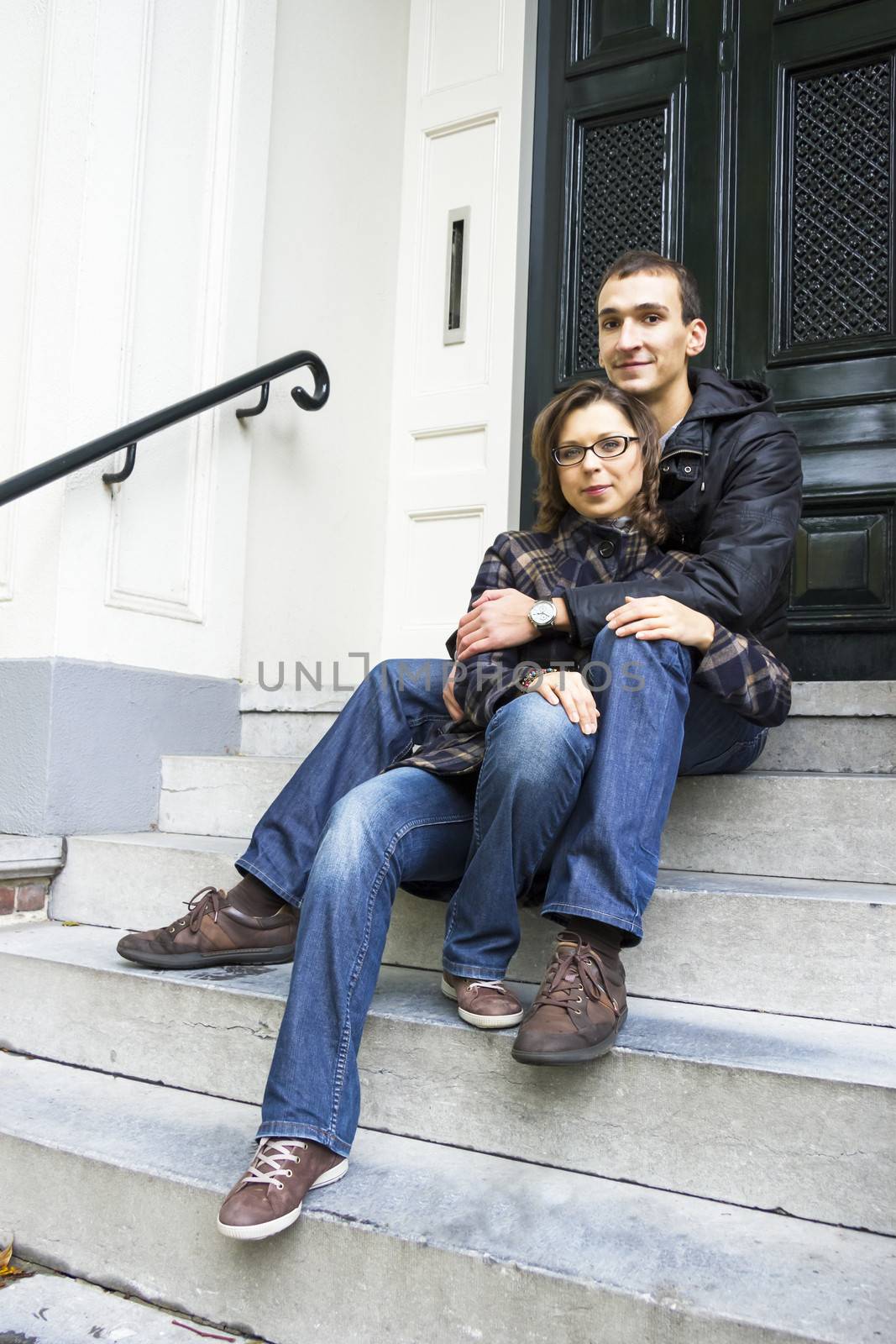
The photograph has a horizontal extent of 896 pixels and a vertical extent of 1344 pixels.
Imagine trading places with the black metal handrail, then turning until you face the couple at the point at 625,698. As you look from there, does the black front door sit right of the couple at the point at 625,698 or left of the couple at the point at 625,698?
left

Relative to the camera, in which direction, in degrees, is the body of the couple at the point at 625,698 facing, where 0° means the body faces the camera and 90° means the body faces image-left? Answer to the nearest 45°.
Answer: approximately 45°

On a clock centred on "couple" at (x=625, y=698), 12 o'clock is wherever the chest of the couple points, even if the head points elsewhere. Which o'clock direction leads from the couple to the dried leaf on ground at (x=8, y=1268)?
The dried leaf on ground is roughly at 1 o'clock from the couple.

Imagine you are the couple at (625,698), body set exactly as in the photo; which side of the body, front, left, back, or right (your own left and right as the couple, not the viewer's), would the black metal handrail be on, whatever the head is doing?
right

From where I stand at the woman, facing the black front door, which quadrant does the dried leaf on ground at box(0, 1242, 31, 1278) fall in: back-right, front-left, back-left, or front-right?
back-left

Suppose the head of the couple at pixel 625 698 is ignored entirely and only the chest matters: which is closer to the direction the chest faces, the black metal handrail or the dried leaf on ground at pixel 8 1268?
the dried leaf on ground
